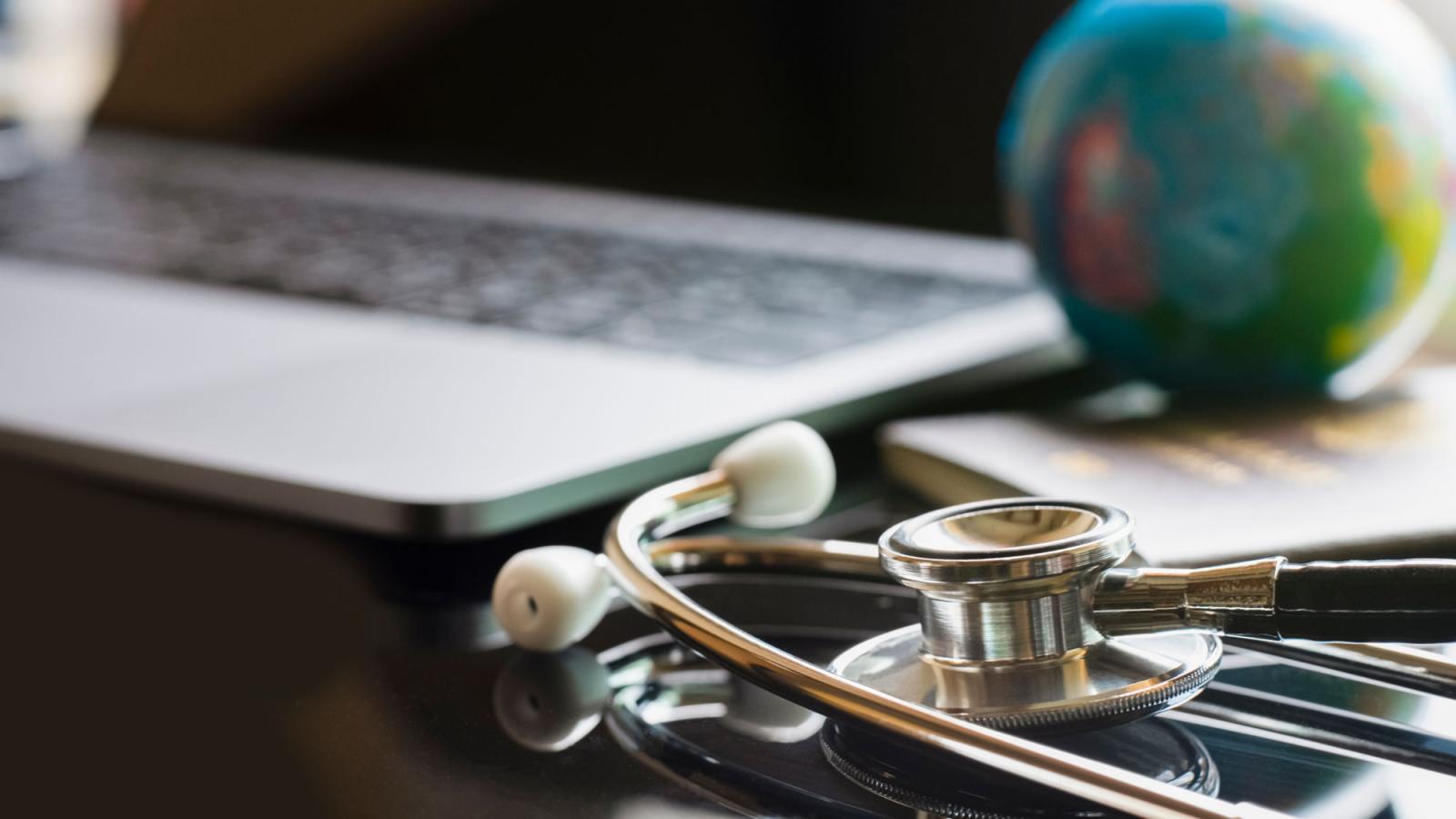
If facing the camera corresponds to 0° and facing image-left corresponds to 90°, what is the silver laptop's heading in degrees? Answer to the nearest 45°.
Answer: approximately 45°
